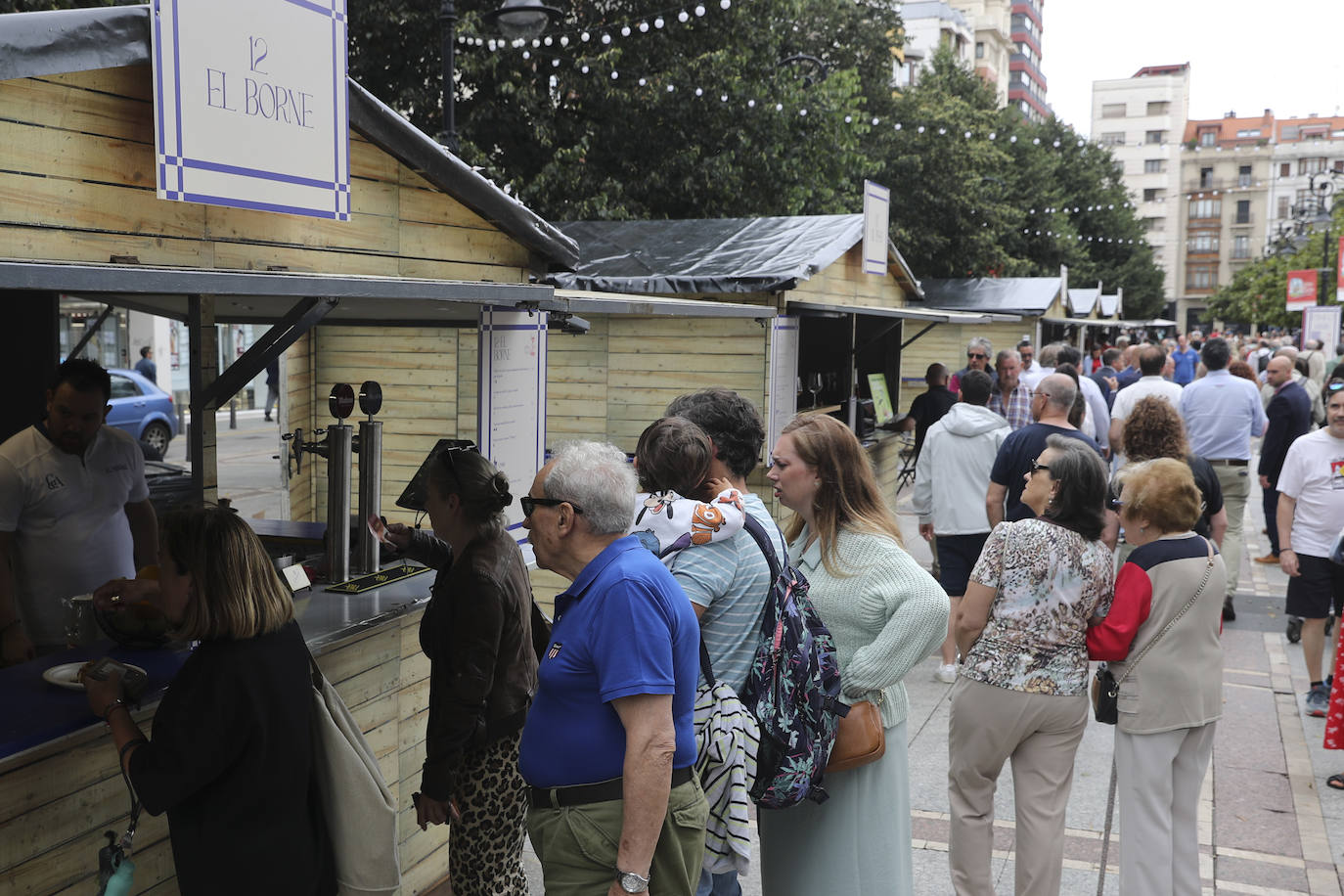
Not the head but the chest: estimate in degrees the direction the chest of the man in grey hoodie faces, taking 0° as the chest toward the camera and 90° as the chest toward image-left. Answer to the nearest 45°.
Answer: approximately 180°

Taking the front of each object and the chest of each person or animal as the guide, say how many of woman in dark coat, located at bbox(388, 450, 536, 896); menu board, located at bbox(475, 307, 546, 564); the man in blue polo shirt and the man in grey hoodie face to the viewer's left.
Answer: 2

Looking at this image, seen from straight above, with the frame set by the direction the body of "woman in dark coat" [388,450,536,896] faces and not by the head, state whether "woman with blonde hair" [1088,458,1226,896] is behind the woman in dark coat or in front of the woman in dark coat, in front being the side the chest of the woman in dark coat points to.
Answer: behind

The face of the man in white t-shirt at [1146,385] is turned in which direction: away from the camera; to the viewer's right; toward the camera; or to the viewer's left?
away from the camera

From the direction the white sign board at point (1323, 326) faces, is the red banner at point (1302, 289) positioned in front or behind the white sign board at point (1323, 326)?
behind

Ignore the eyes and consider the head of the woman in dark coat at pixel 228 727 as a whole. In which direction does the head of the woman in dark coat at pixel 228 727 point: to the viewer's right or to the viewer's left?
to the viewer's left

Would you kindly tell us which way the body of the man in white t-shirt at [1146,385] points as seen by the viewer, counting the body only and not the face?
away from the camera

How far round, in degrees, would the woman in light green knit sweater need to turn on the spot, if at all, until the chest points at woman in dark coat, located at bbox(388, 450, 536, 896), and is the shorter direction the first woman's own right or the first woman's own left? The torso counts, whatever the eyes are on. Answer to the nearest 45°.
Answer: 0° — they already face them

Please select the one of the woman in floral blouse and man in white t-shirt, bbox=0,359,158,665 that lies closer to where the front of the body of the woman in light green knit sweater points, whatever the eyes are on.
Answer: the man in white t-shirt

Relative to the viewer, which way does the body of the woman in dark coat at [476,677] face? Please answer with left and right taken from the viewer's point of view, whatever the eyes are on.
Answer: facing to the left of the viewer

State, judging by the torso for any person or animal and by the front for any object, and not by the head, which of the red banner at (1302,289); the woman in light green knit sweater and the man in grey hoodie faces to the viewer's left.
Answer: the woman in light green knit sweater

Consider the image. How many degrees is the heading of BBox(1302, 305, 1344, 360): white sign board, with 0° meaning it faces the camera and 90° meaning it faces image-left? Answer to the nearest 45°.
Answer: approximately 0°

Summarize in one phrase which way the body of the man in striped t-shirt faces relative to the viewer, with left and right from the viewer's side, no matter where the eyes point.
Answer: facing away from the viewer and to the left of the viewer

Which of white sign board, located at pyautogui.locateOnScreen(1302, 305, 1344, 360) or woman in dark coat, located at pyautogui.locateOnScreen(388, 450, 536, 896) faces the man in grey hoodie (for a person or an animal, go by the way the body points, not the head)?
the white sign board

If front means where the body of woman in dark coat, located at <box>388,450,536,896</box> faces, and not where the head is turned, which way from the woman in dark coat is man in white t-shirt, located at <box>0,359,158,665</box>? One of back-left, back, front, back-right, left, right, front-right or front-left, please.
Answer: front-right
